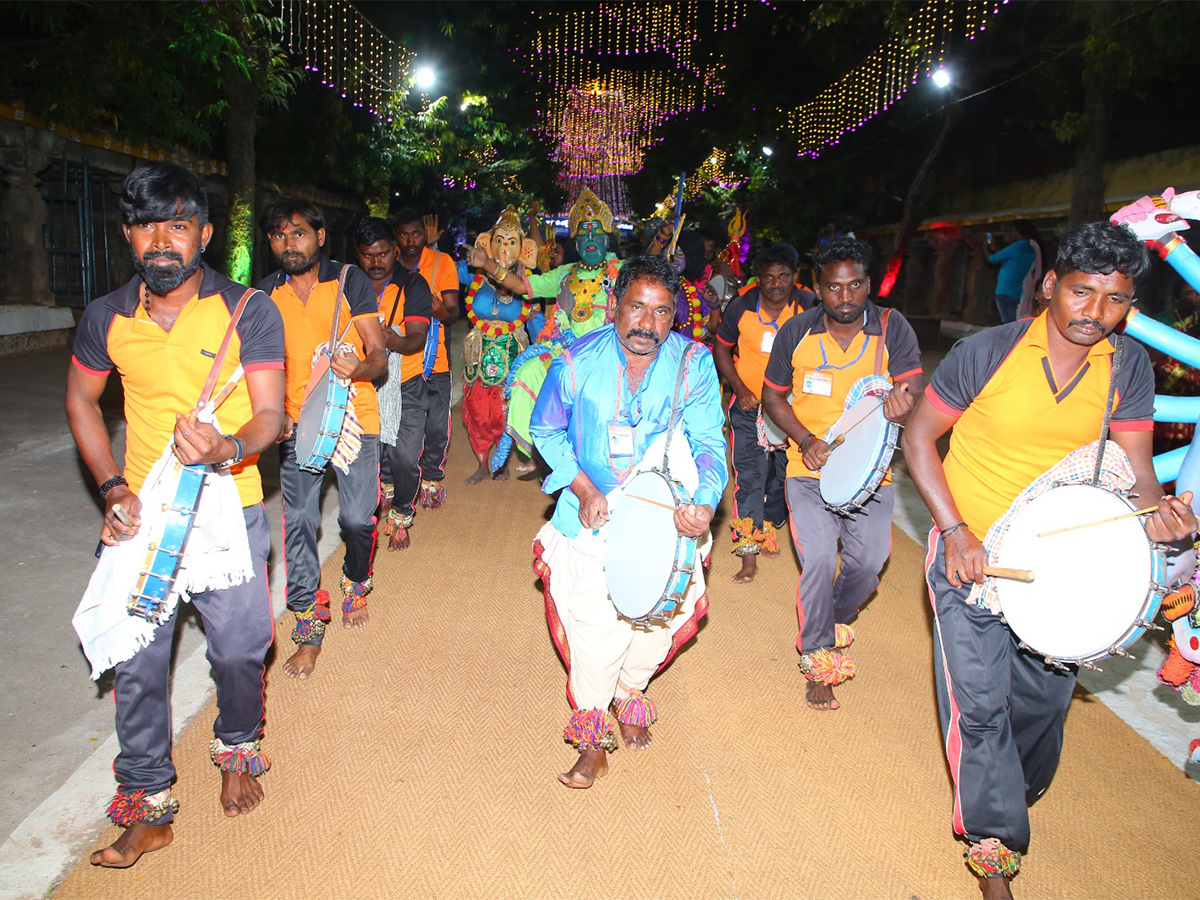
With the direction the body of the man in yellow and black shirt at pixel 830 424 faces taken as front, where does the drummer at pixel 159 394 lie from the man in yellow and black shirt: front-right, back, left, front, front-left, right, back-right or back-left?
front-right

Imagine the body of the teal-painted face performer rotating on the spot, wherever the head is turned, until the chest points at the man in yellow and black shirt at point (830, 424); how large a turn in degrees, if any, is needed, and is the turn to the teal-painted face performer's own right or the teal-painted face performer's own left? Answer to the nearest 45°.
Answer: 0° — they already face them

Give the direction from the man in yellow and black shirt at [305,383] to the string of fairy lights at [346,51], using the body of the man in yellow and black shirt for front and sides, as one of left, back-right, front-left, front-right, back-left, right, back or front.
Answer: back

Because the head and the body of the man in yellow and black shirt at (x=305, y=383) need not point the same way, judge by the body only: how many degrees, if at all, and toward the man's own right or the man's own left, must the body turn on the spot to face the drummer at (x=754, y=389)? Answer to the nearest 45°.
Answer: approximately 90° to the man's own left

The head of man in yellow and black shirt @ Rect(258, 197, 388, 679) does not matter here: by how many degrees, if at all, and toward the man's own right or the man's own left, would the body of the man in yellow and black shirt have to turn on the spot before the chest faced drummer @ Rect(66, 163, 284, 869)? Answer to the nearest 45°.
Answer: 0° — they already face them

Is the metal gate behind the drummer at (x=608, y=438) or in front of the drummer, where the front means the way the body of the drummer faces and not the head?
behind

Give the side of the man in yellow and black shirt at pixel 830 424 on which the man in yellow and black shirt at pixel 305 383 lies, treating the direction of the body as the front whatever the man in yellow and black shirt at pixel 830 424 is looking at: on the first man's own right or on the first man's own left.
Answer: on the first man's own right

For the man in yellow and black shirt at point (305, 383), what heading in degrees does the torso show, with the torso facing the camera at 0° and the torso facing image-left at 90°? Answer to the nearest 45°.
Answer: approximately 0°

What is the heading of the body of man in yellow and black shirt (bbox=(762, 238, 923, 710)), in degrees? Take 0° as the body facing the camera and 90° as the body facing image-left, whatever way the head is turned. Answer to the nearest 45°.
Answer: approximately 0°

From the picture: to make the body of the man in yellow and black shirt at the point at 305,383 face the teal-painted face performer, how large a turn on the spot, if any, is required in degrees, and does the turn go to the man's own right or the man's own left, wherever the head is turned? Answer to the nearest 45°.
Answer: approximately 135° to the man's own left
